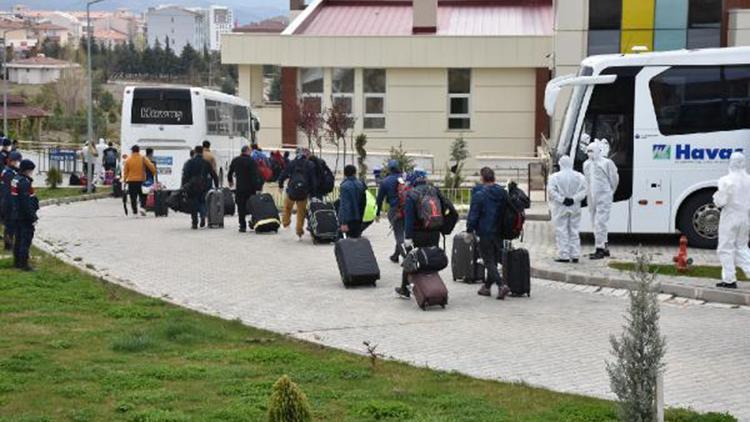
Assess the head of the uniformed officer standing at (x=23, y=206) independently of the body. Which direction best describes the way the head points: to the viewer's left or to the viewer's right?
to the viewer's right

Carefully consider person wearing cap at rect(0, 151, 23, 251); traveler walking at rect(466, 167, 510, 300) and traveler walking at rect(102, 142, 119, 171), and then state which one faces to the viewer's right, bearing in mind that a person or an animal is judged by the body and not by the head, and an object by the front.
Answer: the person wearing cap

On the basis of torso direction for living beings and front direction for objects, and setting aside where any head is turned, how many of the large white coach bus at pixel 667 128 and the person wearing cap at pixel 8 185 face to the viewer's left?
1

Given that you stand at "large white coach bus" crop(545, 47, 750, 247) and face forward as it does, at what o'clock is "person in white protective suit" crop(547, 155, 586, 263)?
The person in white protective suit is roughly at 10 o'clock from the large white coach bus.

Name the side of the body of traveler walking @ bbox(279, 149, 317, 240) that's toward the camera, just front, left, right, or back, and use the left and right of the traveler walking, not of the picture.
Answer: back

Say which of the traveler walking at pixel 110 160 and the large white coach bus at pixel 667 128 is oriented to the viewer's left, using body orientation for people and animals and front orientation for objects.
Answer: the large white coach bus

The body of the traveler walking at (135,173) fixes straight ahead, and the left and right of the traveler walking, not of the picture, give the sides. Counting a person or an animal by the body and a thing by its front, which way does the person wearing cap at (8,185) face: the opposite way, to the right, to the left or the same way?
to the right

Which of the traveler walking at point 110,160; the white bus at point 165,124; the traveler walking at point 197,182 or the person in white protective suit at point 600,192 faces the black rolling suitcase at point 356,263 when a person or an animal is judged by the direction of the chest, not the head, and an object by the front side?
the person in white protective suit

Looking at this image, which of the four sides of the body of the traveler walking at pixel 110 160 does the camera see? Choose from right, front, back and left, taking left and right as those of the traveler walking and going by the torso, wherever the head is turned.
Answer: back

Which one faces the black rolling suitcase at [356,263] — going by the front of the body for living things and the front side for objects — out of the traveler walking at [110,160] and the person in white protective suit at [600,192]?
the person in white protective suit

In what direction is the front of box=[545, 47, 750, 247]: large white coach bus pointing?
to the viewer's left

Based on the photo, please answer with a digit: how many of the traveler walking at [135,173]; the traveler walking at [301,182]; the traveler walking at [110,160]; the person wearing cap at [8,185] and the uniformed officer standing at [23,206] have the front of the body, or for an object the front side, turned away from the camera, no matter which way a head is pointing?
3

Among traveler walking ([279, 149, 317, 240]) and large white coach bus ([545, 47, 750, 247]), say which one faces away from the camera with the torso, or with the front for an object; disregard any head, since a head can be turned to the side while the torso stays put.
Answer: the traveler walking

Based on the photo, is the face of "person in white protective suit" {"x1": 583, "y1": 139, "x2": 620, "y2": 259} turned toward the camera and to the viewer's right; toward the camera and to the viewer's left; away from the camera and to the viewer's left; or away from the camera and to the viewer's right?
toward the camera and to the viewer's left

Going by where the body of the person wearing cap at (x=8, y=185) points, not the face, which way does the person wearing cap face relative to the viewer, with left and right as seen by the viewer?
facing to the right of the viewer
